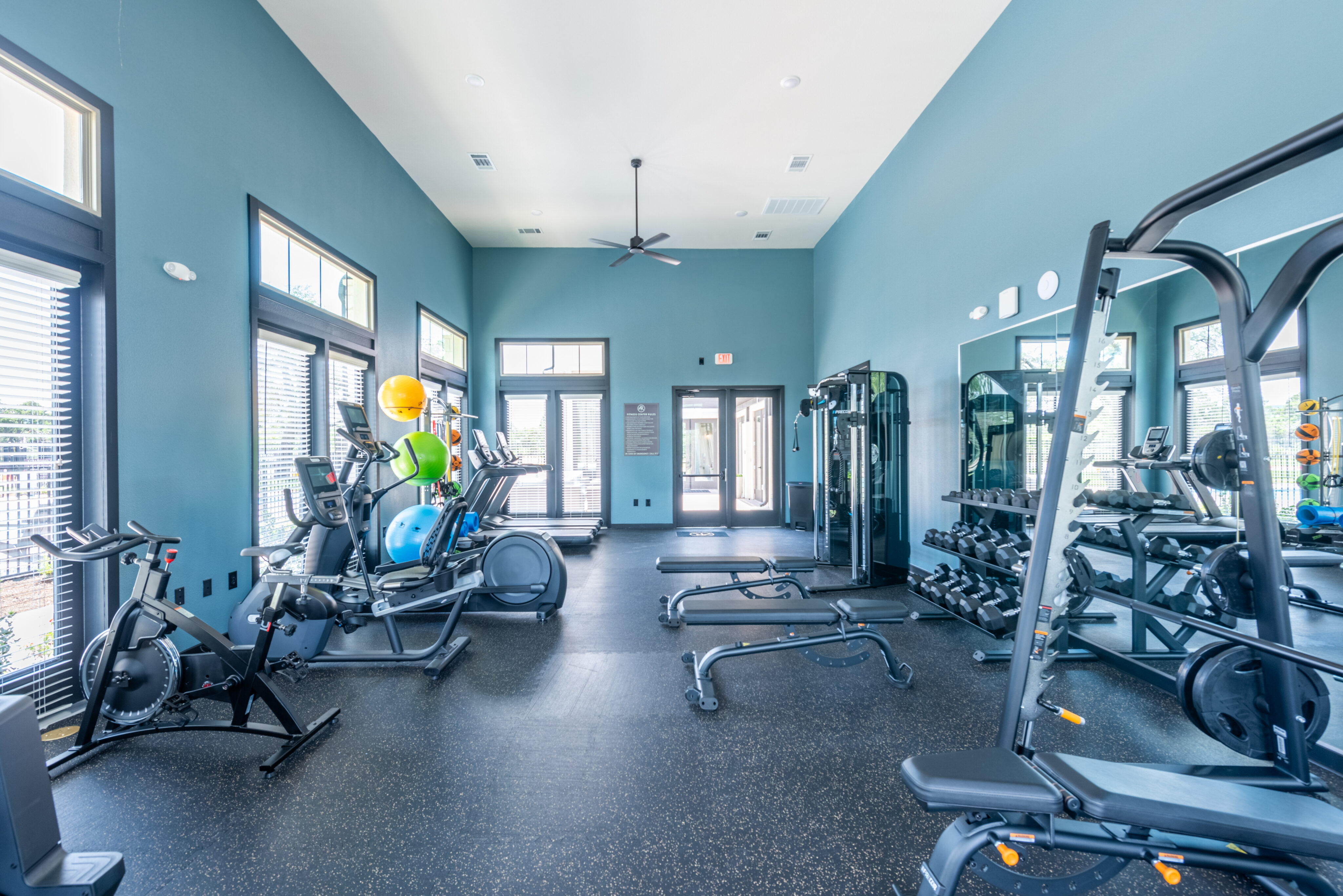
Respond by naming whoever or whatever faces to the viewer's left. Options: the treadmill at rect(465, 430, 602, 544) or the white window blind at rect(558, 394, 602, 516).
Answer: the treadmill

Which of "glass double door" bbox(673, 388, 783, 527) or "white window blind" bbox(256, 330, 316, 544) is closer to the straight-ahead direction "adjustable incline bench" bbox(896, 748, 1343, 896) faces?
the white window blind

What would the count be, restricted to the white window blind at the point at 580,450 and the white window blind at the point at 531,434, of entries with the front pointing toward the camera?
2

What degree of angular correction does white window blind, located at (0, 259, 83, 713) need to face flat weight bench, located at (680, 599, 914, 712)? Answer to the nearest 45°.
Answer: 0° — it already faces it

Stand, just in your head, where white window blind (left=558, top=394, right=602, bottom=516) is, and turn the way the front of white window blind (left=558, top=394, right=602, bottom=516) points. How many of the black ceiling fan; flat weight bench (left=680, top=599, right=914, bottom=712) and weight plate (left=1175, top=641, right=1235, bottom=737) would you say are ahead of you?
3

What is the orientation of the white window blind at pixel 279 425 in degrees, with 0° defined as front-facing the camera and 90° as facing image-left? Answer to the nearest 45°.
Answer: approximately 315°

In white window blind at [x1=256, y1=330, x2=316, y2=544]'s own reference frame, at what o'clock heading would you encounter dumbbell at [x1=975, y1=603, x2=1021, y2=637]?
The dumbbell is roughly at 12 o'clock from the white window blind.

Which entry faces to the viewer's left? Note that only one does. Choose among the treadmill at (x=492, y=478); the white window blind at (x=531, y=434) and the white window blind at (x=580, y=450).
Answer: the treadmill

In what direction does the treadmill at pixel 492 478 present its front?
to the viewer's left

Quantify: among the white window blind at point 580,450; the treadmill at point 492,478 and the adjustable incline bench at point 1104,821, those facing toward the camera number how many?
1

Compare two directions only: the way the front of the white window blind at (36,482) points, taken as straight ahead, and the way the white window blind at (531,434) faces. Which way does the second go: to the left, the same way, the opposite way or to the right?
to the right

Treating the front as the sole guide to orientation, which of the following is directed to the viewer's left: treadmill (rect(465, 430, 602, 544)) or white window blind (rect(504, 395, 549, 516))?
the treadmill

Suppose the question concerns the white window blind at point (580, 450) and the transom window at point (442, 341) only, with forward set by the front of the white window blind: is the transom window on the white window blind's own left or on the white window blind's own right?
on the white window blind's own right

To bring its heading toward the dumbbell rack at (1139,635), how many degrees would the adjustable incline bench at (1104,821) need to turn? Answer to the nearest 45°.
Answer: approximately 90° to its right

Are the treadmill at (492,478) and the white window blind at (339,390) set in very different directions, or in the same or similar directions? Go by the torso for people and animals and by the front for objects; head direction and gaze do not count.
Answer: very different directions
